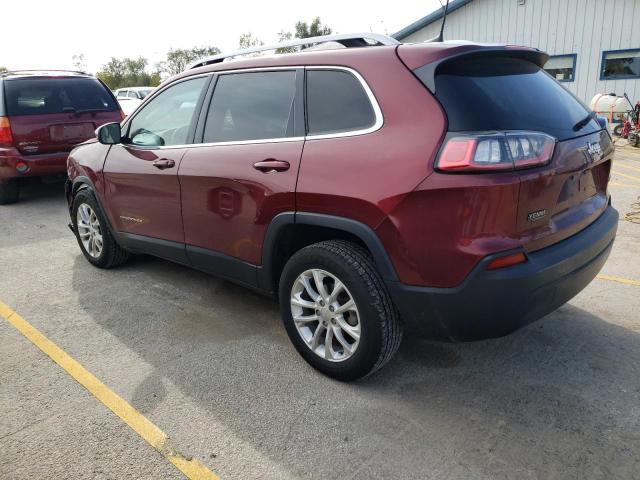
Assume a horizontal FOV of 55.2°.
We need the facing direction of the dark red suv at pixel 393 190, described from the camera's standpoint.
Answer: facing away from the viewer and to the left of the viewer

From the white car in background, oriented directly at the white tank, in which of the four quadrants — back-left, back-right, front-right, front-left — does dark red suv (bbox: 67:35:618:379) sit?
front-right

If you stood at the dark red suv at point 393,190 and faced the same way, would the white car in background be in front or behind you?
in front

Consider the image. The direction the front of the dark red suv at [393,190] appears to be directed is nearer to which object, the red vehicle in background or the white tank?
the red vehicle in background

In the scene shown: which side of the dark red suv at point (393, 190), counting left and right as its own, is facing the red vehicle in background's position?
front

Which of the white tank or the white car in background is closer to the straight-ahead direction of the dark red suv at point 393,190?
the white car in background

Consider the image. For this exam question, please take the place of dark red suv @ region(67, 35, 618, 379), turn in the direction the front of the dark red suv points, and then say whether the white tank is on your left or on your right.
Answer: on your right

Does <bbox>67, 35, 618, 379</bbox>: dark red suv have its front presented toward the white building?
no

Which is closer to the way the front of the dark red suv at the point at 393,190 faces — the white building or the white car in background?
the white car in background
